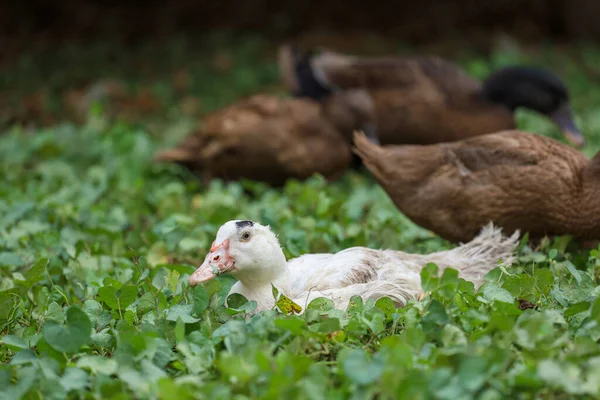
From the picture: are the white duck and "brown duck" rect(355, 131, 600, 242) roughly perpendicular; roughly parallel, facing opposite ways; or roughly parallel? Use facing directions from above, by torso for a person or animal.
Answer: roughly parallel, facing opposite ways

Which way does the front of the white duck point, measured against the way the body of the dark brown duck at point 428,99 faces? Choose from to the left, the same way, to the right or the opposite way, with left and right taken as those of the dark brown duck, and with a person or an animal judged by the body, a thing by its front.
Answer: the opposite way

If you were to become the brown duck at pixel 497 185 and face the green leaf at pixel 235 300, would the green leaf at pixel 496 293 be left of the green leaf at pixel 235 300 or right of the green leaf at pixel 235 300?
left

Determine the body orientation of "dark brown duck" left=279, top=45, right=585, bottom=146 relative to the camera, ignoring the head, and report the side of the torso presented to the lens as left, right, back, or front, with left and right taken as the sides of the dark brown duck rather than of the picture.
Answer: right

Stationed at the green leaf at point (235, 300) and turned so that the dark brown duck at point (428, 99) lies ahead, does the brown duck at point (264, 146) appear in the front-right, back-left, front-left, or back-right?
front-left

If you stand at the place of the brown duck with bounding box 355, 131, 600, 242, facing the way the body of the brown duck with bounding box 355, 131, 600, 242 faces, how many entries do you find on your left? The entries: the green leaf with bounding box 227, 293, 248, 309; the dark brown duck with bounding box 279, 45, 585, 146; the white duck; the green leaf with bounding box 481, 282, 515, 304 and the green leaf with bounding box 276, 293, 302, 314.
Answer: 1

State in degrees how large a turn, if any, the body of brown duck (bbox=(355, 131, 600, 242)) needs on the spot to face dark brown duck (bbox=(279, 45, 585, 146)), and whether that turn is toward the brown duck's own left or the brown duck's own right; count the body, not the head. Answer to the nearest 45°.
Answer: approximately 90° to the brown duck's own left

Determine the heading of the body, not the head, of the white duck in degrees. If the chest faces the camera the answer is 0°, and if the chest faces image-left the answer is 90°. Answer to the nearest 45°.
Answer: approximately 90°

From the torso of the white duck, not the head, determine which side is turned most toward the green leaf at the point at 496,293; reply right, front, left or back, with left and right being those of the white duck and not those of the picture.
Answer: back

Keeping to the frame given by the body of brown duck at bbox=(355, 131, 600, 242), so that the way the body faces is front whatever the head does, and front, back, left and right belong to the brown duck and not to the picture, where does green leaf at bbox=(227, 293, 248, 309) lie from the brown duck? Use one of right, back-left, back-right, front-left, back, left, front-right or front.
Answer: back-right

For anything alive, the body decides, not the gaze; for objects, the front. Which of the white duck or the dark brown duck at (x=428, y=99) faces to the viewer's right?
the dark brown duck

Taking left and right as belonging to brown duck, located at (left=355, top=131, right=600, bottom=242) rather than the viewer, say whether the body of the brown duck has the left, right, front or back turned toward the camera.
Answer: right

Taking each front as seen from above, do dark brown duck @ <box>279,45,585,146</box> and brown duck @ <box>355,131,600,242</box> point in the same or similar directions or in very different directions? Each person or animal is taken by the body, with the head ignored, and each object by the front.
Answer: same or similar directions

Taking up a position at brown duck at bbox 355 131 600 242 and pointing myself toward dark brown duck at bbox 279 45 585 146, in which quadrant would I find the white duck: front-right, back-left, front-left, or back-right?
back-left
